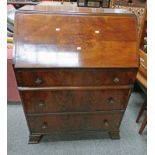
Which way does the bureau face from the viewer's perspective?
toward the camera
